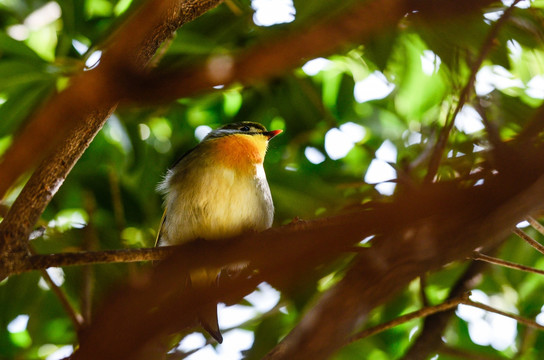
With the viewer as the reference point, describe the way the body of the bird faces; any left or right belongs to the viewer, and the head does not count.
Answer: facing the viewer and to the right of the viewer

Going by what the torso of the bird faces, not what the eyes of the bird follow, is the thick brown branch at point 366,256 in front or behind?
in front
